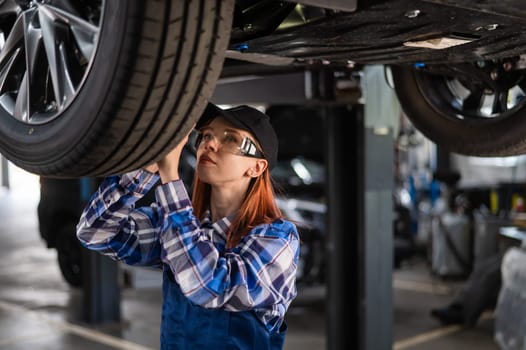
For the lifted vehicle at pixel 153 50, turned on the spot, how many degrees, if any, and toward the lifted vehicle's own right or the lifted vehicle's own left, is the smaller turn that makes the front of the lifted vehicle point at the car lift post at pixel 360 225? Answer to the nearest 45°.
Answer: approximately 135° to the lifted vehicle's own left
